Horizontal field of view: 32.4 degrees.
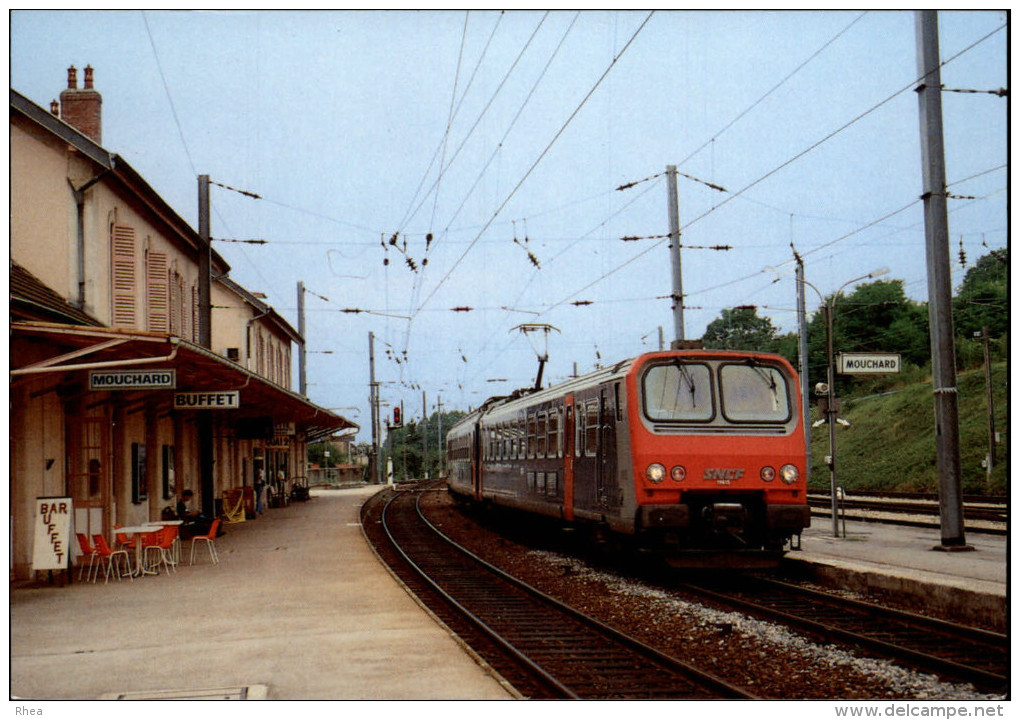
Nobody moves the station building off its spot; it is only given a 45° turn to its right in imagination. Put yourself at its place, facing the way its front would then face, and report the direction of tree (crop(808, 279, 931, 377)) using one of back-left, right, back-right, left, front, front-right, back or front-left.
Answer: back-left

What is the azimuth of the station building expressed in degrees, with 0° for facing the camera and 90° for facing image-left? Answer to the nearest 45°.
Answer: approximately 315°

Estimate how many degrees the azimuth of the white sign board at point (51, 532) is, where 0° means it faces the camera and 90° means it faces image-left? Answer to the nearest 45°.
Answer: approximately 0°

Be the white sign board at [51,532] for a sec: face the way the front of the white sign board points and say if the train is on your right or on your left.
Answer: on your left

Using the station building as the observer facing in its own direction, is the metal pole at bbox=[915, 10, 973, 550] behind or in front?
in front
